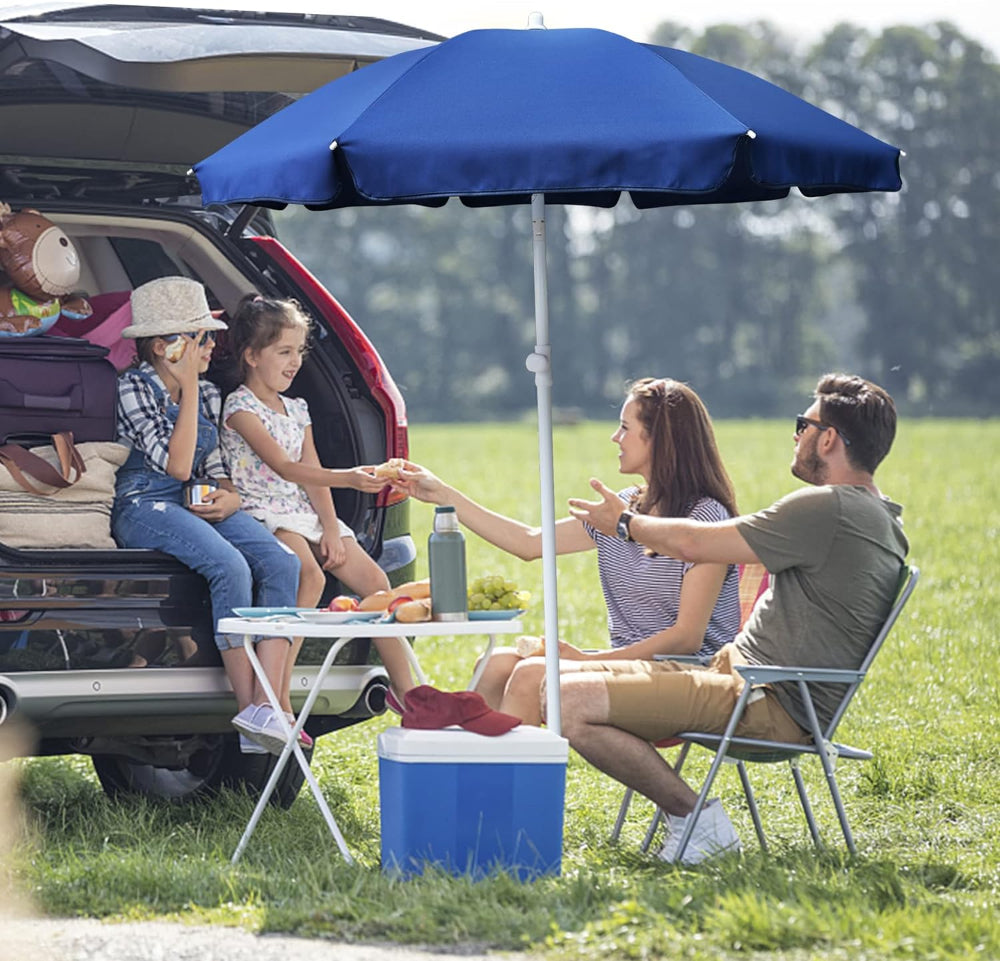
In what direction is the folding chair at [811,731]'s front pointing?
to the viewer's left

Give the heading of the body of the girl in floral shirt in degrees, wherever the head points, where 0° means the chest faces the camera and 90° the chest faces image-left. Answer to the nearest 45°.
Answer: approximately 315°

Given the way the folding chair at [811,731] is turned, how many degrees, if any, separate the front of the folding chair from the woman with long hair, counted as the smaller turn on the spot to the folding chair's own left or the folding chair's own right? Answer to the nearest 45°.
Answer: approximately 45° to the folding chair's own right

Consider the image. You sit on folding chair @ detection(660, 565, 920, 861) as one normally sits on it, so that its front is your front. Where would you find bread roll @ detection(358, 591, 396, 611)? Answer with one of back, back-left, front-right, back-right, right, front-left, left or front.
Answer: front

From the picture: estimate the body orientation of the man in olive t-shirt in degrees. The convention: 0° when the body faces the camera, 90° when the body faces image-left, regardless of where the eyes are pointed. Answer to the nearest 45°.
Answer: approximately 90°

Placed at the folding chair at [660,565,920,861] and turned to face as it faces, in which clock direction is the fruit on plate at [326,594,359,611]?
The fruit on plate is roughly at 12 o'clock from the folding chair.

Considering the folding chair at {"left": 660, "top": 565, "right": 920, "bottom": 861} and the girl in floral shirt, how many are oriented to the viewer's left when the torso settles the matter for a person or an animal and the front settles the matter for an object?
1

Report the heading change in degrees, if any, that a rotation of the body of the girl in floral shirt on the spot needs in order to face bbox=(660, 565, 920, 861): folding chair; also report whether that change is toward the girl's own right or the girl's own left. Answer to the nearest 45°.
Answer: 0° — they already face it

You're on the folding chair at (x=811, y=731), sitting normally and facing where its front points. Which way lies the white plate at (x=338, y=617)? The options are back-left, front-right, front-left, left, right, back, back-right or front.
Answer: front

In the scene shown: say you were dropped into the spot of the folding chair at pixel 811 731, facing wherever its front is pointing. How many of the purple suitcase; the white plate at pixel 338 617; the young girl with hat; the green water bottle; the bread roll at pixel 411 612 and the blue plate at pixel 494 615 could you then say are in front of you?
6

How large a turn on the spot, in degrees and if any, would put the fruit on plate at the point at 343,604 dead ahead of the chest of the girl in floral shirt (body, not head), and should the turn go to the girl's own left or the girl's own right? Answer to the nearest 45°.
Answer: approximately 45° to the girl's own right

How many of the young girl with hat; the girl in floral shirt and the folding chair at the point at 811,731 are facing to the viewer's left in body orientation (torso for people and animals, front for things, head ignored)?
1

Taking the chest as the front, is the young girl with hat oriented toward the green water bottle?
yes

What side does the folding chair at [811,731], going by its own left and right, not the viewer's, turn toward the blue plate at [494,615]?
front
